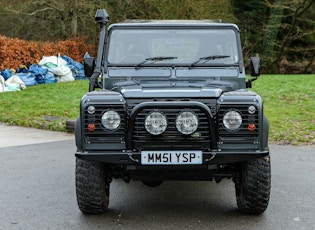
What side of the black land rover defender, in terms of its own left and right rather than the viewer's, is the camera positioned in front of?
front

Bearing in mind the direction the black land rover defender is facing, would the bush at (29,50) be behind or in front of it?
behind
